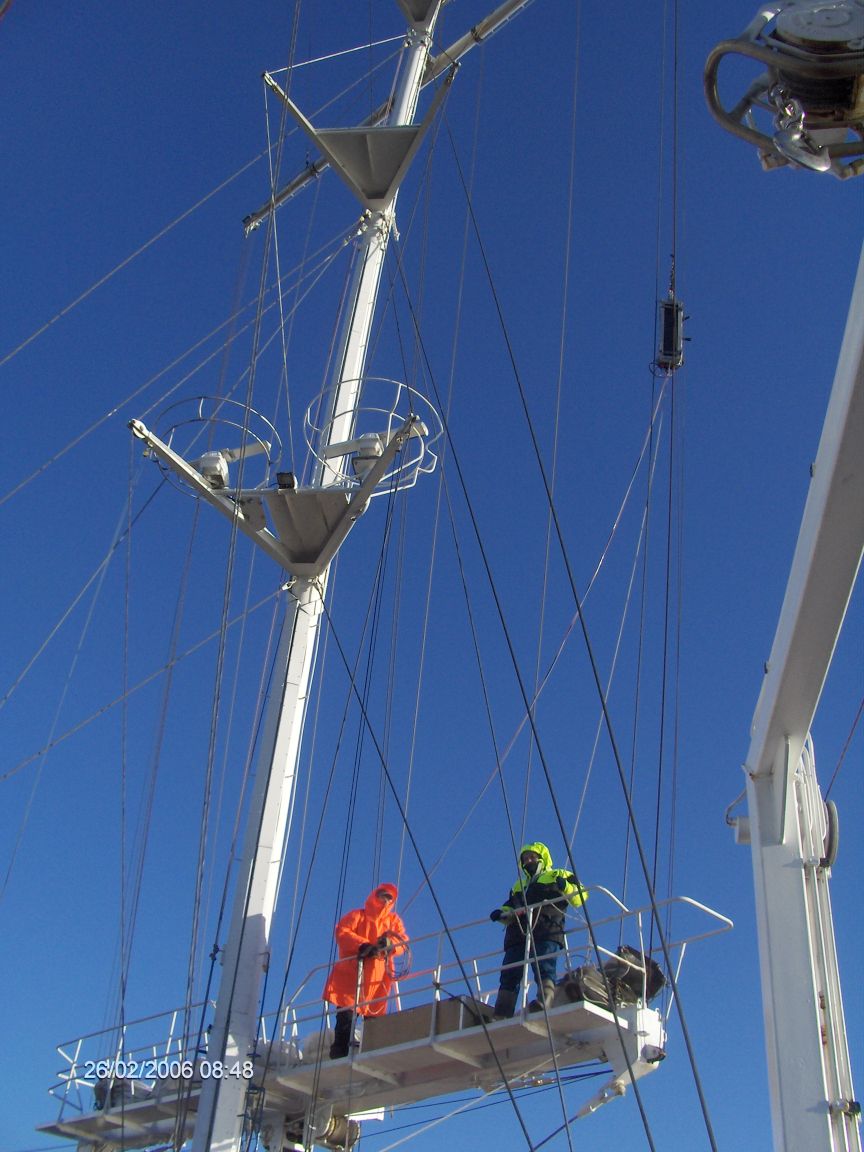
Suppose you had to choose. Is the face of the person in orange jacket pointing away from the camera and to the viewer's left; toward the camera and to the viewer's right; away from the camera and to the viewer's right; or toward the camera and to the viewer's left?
toward the camera and to the viewer's right
